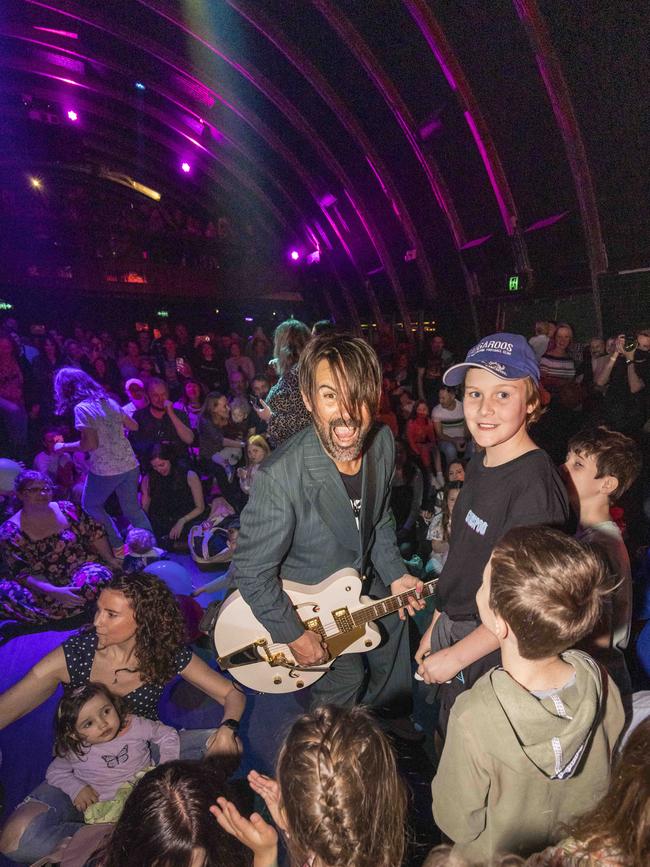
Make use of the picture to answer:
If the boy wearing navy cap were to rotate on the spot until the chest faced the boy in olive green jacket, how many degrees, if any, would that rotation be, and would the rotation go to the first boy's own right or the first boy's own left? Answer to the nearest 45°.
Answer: approximately 45° to the first boy's own left

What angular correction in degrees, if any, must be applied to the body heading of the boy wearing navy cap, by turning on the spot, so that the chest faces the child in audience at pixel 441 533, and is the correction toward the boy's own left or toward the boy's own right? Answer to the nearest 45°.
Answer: approximately 135° to the boy's own right

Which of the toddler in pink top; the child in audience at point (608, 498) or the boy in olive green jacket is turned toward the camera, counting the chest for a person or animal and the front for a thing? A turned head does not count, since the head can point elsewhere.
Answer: the toddler in pink top

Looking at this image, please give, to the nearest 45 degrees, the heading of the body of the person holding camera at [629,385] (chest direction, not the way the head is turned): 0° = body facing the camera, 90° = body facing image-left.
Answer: approximately 0°

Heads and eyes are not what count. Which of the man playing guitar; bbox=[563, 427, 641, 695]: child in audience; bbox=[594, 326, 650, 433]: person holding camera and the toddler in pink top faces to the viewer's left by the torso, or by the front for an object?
the child in audience

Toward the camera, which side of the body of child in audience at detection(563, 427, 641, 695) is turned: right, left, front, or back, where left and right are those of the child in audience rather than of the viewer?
left

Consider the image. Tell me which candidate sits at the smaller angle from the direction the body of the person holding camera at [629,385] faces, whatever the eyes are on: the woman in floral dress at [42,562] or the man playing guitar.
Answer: the man playing guitar

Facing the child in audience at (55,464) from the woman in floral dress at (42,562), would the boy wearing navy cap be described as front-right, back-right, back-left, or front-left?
back-right

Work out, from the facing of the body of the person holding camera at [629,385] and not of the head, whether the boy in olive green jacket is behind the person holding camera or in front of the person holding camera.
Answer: in front

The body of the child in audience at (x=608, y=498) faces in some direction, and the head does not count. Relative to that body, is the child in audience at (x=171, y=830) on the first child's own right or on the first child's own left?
on the first child's own left
